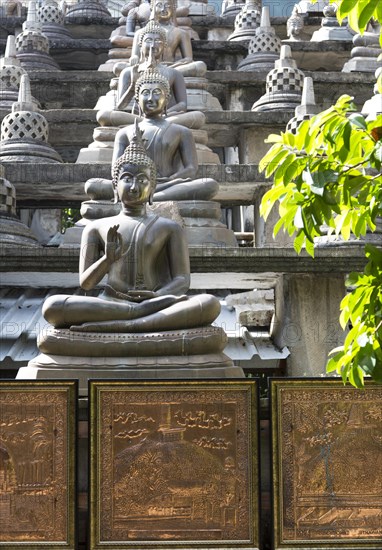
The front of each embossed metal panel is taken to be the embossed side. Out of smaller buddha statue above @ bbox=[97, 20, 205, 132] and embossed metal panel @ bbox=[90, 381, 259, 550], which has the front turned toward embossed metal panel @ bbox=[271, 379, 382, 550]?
the smaller buddha statue above

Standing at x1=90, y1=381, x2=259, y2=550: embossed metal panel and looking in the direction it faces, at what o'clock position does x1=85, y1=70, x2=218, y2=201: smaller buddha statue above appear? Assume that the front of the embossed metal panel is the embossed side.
The smaller buddha statue above is roughly at 6 o'clock from the embossed metal panel.

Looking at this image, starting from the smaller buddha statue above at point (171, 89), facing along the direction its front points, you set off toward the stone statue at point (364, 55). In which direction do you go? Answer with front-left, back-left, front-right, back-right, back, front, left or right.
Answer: back-left

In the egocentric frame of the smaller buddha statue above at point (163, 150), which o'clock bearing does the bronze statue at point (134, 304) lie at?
The bronze statue is roughly at 12 o'clock from the smaller buddha statue above.

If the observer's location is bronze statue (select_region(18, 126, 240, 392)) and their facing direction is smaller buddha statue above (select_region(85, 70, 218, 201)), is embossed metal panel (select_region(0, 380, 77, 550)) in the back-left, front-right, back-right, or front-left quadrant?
back-left

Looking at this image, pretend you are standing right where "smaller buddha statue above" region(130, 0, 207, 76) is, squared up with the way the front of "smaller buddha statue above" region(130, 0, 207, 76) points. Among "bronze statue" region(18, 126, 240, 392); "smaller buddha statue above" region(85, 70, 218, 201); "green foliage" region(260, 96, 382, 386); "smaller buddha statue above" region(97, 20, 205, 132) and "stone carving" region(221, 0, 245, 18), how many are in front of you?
4

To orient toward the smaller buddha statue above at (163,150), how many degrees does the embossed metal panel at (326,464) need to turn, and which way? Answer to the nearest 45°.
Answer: approximately 180°

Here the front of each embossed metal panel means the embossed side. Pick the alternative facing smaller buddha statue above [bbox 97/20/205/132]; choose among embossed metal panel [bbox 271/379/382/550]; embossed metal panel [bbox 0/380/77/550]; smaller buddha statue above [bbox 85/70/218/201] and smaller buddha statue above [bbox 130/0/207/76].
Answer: smaller buddha statue above [bbox 130/0/207/76]
